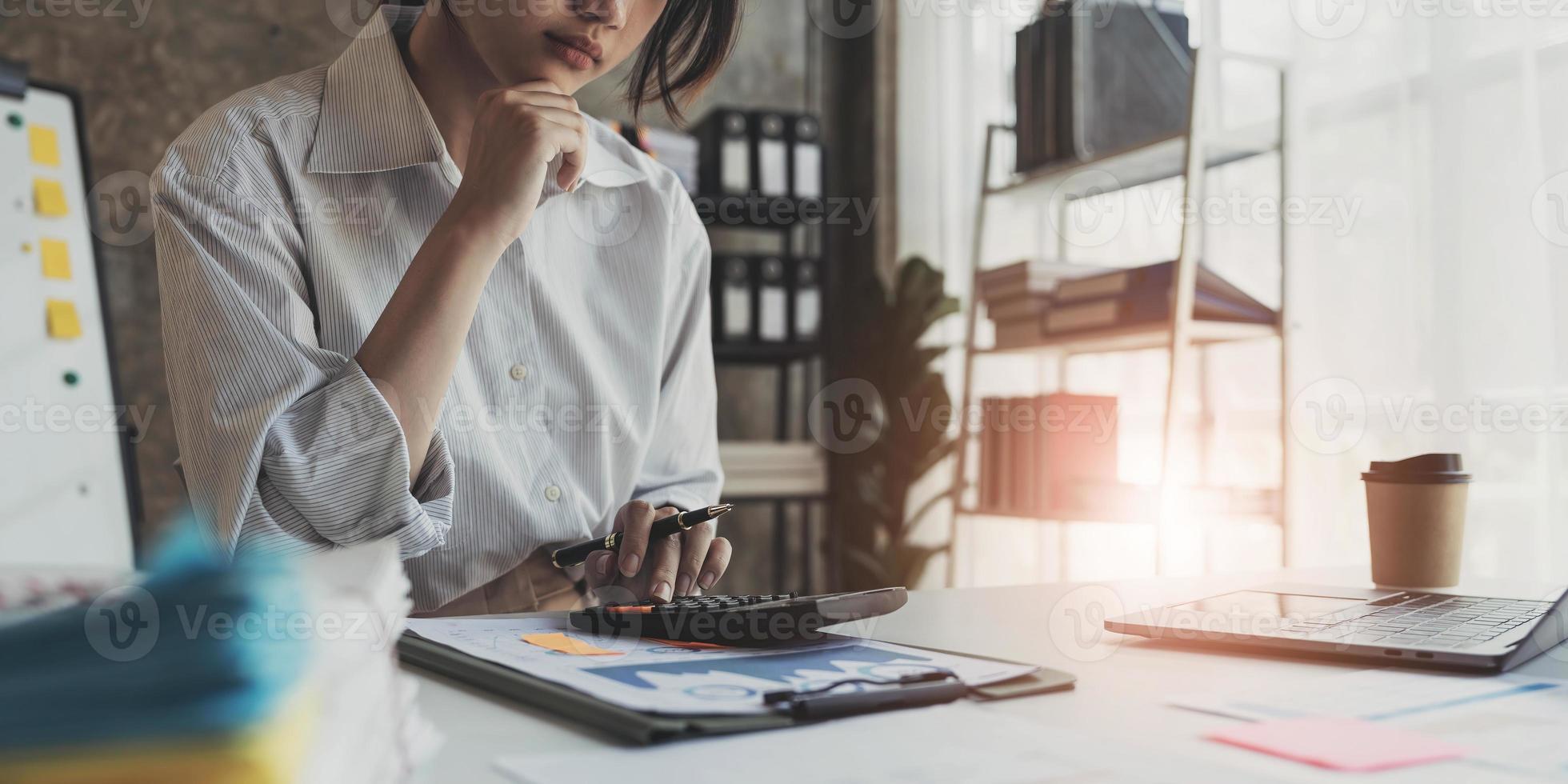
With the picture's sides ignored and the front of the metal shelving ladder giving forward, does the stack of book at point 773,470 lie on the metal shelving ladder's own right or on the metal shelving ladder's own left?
on the metal shelving ladder's own right

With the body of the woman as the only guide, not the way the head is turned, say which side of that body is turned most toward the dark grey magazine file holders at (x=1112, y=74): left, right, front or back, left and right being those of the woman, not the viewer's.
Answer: left

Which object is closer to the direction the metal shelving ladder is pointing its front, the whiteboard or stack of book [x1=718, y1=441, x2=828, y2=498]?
the whiteboard

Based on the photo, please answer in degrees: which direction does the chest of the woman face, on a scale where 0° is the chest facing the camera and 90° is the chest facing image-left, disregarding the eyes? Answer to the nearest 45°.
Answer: approximately 315°

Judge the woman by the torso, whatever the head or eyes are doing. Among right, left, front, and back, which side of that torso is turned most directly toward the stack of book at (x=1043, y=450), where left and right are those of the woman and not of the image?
left

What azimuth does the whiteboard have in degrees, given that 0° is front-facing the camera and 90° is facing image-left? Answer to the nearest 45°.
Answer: approximately 315°

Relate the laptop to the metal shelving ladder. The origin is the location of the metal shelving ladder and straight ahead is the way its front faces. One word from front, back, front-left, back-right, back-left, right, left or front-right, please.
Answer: front-left

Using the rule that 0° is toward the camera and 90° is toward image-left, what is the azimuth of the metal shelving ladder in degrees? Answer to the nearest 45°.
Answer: approximately 45°
